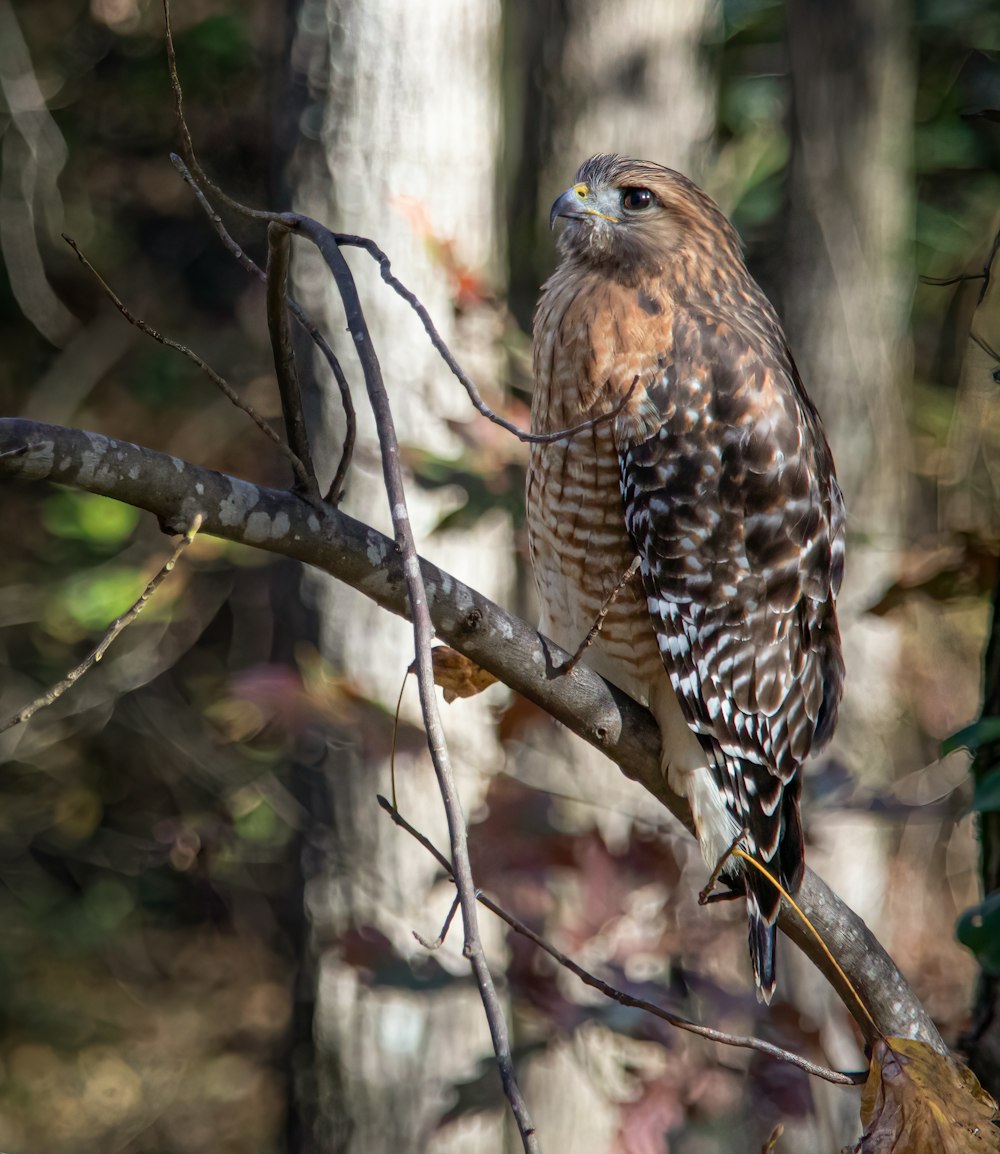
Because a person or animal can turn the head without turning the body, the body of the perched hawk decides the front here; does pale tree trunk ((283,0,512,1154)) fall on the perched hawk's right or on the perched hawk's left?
on the perched hawk's right

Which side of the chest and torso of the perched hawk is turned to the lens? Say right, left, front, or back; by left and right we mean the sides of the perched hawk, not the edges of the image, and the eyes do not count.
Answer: left

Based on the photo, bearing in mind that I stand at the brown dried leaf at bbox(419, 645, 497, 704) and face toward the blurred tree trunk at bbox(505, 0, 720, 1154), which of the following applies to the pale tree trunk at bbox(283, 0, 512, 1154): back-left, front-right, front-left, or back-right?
front-left

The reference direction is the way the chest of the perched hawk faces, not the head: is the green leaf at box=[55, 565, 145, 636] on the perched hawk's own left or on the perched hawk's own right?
on the perched hawk's own right

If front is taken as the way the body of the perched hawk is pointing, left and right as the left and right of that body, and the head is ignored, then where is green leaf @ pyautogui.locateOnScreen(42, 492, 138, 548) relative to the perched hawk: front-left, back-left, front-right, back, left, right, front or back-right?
front-right
